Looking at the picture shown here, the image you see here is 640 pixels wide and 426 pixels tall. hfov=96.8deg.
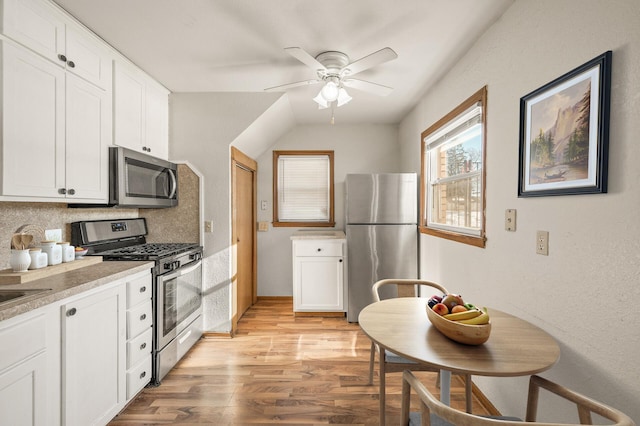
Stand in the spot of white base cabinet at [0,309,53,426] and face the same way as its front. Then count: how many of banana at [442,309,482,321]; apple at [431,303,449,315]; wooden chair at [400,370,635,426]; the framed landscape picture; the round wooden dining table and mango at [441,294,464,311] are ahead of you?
6

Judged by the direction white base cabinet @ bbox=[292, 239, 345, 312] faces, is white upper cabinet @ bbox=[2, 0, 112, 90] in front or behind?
in front

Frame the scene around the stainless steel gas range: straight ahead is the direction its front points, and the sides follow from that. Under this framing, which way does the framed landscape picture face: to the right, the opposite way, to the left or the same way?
the opposite way

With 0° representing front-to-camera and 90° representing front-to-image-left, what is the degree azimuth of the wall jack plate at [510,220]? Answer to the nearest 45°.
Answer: approximately 45°

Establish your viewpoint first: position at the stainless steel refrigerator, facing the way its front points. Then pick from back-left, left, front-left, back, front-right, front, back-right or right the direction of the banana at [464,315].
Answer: front

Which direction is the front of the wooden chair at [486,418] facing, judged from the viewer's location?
facing away from the viewer and to the left of the viewer

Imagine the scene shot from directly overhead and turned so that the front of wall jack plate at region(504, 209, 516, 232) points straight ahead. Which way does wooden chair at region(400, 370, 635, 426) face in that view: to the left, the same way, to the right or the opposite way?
to the right

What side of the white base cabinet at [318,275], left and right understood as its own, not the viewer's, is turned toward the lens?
front

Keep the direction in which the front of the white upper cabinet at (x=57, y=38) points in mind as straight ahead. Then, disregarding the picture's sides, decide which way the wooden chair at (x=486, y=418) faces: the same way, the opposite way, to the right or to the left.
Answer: to the left

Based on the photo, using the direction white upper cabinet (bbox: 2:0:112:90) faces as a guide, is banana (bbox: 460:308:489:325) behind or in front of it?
in front

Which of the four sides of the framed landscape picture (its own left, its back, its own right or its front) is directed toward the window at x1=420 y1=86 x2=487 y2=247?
right

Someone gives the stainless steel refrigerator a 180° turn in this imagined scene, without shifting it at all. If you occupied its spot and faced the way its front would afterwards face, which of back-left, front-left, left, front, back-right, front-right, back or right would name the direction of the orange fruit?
back

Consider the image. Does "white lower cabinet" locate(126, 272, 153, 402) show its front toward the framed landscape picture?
yes

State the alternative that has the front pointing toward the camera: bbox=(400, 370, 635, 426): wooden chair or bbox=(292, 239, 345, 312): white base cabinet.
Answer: the white base cabinet

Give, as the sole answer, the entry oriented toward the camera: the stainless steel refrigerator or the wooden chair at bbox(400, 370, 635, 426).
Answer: the stainless steel refrigerator

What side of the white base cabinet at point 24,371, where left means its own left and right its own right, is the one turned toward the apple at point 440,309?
front

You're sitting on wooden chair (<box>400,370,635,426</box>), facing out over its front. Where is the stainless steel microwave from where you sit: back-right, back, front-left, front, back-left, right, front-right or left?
front-left

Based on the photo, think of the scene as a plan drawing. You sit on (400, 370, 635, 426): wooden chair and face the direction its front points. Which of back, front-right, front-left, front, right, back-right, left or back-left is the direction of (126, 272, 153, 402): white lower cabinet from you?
front-left

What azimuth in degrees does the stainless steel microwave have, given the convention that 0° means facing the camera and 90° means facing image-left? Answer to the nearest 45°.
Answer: approximately 315°
